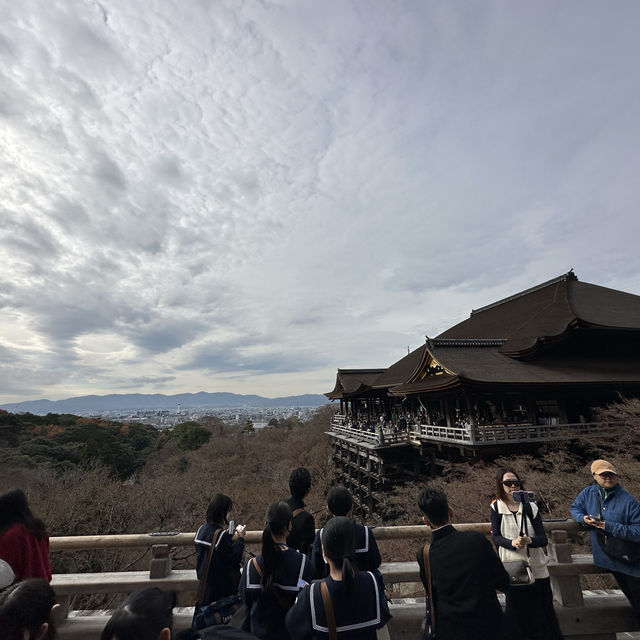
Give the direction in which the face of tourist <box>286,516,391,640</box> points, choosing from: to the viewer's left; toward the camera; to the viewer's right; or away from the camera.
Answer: away from the camera

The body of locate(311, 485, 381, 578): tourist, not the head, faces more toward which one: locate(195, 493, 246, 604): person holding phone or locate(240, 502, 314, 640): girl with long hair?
the person holding phone

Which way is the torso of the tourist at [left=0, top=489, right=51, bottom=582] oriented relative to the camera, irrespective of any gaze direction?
away from the camera

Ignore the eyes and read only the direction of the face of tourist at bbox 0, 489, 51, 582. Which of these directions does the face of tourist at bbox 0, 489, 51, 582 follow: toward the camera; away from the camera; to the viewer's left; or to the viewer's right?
away from the camera

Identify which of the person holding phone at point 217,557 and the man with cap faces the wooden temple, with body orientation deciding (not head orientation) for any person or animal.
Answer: the person holding phone

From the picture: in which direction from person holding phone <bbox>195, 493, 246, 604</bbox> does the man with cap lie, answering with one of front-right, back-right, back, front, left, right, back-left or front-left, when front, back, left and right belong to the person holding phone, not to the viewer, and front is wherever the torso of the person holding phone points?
front-right

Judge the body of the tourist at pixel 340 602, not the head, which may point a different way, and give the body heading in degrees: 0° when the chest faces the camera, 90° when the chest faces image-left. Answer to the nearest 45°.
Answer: approximately 180°

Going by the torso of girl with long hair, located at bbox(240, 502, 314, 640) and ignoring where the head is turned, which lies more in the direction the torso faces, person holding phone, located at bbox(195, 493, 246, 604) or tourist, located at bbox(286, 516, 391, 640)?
the person holding phone

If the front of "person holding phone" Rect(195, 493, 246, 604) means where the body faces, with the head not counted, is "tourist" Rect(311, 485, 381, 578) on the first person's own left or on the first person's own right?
on the first person's own right

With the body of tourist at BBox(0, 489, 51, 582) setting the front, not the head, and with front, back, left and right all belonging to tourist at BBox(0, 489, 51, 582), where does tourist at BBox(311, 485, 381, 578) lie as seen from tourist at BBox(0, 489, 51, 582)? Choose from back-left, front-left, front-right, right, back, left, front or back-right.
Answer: back-right

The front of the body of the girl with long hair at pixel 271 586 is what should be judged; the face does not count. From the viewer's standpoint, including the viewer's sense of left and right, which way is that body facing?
facing away from the viewer

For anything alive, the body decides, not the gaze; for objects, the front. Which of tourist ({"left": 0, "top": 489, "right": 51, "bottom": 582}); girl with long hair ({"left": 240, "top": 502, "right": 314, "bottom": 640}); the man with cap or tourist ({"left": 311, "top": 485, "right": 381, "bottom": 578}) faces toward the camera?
the man with cap

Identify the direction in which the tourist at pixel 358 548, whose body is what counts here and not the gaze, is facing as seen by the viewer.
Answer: away from the camera
